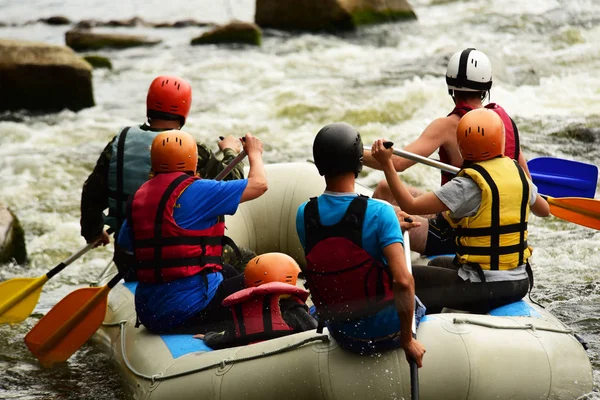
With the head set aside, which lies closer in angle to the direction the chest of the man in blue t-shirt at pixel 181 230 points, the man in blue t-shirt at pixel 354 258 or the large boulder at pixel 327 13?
the large boulder

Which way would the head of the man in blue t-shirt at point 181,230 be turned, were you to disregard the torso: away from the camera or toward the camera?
away from the camera

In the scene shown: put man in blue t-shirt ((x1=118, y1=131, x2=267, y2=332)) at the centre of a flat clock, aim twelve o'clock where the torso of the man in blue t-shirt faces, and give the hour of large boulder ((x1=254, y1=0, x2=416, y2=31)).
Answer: The large boulder is roughly at 11 o'clock from the man in blue t-shirt.

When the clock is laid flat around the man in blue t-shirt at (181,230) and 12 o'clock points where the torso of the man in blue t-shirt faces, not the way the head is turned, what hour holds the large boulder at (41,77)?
The large boulder is roughly at 10 o'clock from the man in blue t-shirt.

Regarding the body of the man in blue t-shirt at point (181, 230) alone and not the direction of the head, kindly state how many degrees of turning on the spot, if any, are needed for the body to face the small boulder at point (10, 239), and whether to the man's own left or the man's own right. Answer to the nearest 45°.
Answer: approximately 90° to the man's own left

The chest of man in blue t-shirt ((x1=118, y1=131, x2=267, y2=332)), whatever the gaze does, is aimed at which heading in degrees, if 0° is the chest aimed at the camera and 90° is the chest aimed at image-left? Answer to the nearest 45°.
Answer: approximately 225°

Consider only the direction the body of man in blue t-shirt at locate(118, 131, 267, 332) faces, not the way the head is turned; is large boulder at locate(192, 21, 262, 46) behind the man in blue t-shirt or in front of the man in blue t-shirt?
in front

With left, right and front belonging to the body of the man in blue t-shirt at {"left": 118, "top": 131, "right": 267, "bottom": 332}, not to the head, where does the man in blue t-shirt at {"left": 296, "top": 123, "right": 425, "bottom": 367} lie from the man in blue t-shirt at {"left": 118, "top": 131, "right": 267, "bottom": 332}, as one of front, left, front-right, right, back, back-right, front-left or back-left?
right

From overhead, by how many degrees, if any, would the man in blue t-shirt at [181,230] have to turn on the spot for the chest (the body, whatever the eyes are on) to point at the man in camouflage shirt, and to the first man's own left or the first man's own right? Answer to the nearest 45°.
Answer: approximately 45° to the first man's own left

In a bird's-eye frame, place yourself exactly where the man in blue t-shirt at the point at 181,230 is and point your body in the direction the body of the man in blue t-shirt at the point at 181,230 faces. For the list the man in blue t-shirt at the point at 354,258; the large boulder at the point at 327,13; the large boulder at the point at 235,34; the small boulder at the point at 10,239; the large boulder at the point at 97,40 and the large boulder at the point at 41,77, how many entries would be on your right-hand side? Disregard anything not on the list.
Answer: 1

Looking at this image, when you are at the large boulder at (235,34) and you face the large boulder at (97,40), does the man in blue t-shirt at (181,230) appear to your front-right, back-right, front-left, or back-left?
back-left

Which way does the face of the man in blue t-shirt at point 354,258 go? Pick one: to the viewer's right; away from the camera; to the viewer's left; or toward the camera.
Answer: away from the camera

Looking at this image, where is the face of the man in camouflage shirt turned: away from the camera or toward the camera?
away from the camera

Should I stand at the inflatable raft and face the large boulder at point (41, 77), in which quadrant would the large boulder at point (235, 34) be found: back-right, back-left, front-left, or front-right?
front-right
